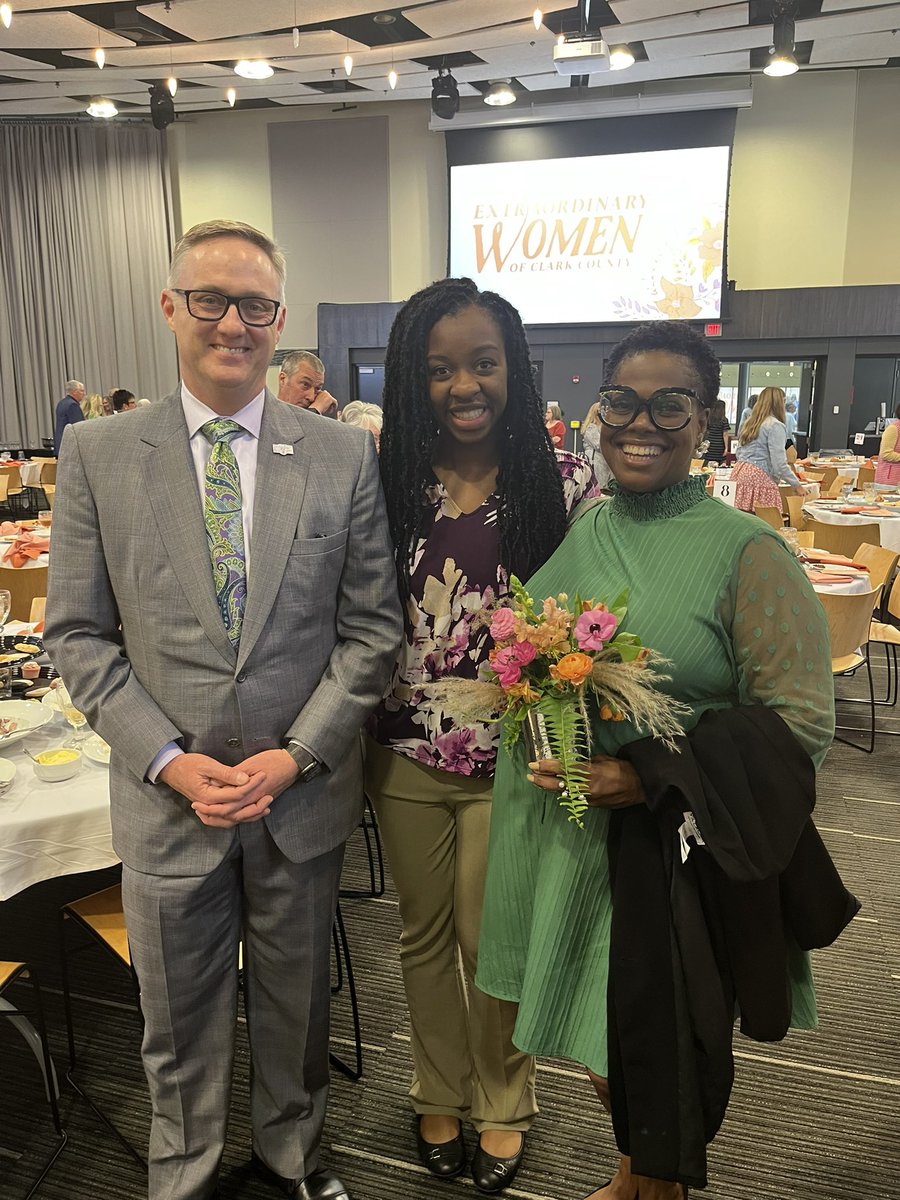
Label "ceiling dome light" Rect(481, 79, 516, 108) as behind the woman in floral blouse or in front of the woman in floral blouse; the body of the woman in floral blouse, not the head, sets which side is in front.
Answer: behind

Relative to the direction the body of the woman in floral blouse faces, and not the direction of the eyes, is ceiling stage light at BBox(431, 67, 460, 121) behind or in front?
behind

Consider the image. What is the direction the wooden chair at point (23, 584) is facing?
away from the camera

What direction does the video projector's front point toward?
away from the camera

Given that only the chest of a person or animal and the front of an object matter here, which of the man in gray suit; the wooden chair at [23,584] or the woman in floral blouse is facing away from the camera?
the wooden chair

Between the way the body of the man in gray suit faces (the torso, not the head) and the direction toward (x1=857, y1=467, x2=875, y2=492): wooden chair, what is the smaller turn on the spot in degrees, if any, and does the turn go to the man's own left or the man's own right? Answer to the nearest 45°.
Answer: approximately 135° to the man's own left

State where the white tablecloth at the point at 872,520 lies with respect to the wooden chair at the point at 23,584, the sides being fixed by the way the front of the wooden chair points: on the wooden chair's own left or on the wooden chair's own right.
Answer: on the wooden chair's own right

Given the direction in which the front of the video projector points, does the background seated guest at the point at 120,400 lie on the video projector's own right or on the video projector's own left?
on the video projector's own left

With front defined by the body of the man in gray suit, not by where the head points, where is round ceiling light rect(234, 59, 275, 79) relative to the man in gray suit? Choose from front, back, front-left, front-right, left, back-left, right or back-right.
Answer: back

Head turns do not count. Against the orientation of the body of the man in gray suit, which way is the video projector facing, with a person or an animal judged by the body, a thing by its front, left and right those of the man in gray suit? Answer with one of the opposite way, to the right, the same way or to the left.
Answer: the opposite way

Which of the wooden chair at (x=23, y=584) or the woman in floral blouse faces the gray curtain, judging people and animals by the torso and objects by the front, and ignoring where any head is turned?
the wooden chair
